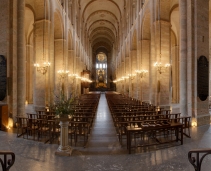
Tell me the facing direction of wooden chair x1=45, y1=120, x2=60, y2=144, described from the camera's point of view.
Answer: facing away from the viewer and to the right of the viewer

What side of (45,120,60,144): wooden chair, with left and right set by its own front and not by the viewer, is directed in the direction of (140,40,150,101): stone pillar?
front

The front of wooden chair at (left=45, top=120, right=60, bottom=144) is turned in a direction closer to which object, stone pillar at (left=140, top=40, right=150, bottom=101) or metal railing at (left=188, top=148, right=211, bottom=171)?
the stone pillar

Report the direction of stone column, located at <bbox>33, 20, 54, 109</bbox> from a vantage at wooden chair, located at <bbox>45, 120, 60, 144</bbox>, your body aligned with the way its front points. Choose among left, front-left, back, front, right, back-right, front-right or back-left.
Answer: front-left

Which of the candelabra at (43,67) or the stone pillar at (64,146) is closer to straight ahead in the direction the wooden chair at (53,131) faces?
the candelabra

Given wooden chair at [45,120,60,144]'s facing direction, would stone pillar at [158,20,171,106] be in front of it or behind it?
in front

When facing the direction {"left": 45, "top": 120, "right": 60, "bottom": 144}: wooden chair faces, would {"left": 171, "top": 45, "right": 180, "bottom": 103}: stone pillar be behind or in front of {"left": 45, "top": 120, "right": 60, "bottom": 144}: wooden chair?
in front
